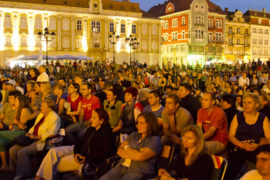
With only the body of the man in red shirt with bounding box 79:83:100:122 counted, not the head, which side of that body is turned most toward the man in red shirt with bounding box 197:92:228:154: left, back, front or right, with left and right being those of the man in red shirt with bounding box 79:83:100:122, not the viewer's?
left

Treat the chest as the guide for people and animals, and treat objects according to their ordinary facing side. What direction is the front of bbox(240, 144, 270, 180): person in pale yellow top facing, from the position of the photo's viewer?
facing the viewer and to the left of the viewer

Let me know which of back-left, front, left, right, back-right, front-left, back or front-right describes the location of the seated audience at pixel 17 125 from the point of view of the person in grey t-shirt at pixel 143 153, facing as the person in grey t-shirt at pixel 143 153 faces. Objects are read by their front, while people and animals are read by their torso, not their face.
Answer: right

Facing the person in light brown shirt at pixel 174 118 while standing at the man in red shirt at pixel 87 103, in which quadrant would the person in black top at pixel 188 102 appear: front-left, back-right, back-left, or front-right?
front-left

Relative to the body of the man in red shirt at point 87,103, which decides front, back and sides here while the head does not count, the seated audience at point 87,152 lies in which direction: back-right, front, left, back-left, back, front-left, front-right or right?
front-left

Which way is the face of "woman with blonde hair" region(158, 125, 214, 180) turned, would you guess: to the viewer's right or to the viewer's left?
to the viewer's left

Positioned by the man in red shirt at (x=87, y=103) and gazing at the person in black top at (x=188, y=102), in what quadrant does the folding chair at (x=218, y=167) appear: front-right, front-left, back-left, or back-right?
front-right

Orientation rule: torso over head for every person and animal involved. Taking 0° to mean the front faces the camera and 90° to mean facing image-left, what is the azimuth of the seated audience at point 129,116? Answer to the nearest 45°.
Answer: approximately 45°

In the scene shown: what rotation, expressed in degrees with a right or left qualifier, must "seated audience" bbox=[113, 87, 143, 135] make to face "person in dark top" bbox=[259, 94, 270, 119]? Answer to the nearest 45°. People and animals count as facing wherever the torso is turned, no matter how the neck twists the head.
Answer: approximately 135° to their left
